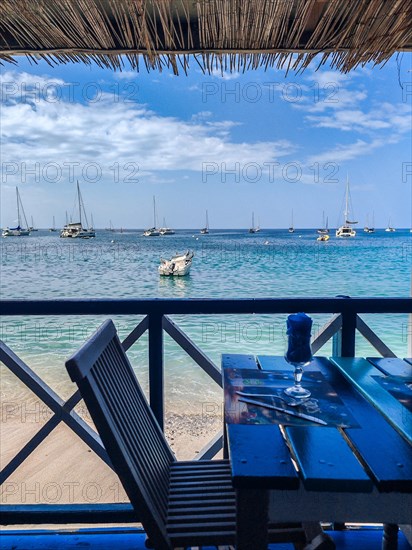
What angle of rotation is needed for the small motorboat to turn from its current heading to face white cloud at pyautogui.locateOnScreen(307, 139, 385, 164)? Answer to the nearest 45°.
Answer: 0° — it already faces it

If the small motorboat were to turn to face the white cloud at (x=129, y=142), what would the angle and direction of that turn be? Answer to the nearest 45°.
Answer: approximately 45° to its left

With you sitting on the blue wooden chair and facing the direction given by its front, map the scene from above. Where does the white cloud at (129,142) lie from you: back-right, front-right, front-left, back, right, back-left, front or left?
left

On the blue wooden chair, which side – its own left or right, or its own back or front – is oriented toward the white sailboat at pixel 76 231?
left

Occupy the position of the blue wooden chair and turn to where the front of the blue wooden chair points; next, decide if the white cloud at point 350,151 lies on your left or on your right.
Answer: on your left

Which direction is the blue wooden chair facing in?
to the viewer's right

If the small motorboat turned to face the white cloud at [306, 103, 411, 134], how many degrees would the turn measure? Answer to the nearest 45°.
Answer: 0° — it already faces it

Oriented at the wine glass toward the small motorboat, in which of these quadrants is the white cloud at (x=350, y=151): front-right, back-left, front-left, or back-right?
front-right

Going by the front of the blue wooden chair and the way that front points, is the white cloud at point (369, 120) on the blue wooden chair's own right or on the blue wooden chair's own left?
on the blue wooden chair's own left
